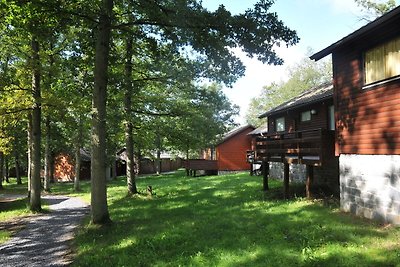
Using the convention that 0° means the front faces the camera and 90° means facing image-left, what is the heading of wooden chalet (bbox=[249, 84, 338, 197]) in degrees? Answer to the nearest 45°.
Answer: approximately 45°

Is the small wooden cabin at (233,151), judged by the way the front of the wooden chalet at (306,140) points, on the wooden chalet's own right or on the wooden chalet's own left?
on the wooden chalet's own right
